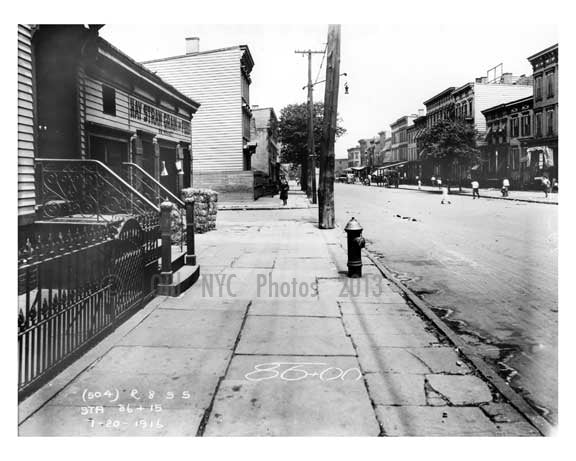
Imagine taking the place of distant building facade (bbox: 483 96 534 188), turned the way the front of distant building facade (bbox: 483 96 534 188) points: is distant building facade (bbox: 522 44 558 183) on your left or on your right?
on your left

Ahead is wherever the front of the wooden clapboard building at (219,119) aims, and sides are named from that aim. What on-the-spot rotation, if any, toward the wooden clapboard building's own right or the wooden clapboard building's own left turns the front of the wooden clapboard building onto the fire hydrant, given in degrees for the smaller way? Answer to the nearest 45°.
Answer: approximately 90° to the wooden clapboard building's own right

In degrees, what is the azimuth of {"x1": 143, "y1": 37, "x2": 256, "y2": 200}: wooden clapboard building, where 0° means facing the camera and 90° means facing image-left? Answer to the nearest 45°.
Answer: approximately 270°

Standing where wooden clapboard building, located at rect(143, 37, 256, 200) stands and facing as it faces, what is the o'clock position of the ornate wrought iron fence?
The ornate wrought iron fence is roughly at 3 o'clock from the wooden clapboard building.

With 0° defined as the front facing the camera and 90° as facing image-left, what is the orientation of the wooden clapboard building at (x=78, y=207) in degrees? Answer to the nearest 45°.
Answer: approximately 315°

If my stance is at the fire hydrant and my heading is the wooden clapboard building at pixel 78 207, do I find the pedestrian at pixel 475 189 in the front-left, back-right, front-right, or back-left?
back-right

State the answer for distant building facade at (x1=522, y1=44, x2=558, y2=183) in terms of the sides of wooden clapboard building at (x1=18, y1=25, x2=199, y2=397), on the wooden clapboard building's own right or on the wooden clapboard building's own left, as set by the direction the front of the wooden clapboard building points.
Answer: on the wooden clapboard building's own left

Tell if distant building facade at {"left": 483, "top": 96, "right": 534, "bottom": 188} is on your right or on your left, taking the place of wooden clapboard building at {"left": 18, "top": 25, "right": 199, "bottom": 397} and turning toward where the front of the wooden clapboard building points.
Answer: on your left
